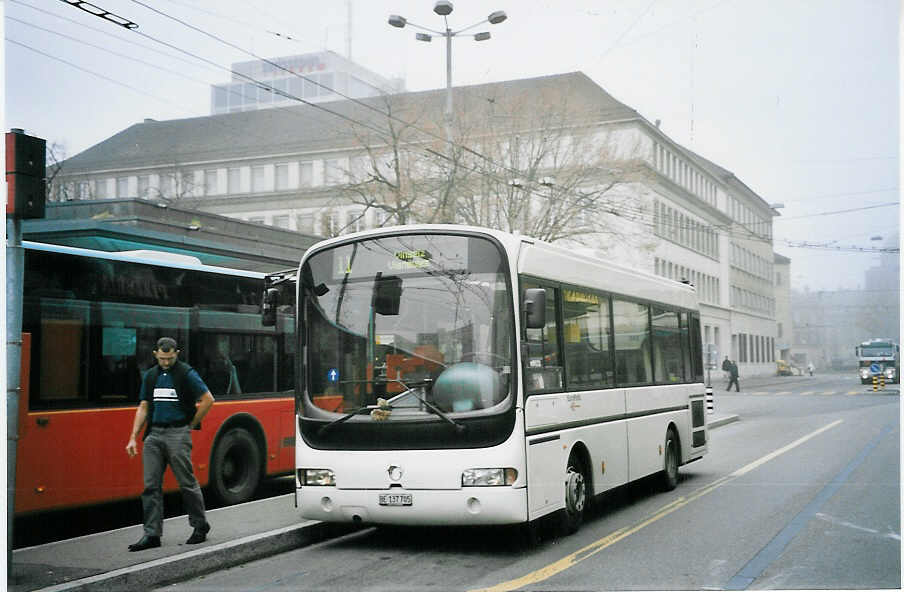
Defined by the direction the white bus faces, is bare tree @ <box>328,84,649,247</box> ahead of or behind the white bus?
behind

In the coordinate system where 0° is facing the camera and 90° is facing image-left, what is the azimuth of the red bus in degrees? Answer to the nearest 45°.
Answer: approximately 45°

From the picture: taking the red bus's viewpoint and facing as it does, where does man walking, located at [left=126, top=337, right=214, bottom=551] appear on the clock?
The man walking is roughly at 10 o'clock from the red bus.

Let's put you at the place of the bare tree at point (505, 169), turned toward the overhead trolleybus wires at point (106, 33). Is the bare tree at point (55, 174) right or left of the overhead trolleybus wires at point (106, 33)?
right

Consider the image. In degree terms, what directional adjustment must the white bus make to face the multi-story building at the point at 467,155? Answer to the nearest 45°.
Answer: approximately 135° to its right

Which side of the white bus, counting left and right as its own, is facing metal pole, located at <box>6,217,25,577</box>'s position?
front

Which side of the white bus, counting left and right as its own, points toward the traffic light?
front

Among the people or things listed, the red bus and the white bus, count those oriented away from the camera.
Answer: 0

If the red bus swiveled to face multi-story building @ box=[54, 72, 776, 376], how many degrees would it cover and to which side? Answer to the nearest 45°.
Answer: approximately 180°

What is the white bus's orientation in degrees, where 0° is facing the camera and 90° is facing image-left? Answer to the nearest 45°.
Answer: approximately 45°
